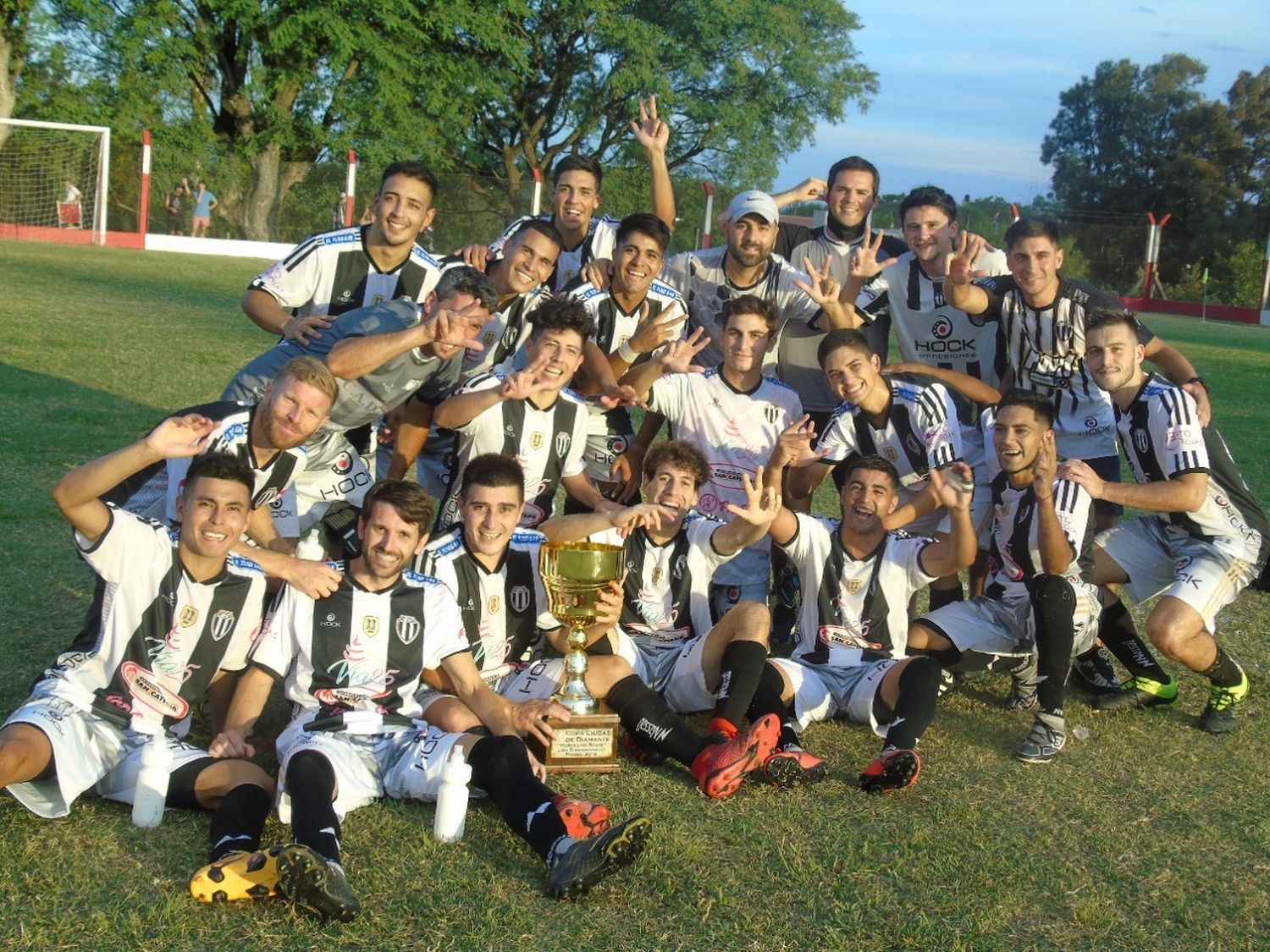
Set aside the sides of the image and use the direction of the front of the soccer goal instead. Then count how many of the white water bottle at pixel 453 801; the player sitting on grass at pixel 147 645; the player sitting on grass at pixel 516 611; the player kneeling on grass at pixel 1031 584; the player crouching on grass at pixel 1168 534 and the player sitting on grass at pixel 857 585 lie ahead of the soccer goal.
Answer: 6

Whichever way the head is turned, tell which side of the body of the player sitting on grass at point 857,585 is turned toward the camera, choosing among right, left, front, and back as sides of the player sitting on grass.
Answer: front

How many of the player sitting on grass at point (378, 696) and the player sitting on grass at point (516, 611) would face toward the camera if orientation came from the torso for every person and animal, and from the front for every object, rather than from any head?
2

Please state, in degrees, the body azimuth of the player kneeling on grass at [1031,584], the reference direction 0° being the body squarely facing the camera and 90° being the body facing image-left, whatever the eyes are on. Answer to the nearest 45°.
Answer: approximately 45°

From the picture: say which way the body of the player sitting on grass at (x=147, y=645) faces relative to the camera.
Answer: toward the camera

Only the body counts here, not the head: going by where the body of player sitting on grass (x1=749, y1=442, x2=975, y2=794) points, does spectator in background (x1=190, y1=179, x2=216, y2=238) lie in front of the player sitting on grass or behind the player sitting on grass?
behind

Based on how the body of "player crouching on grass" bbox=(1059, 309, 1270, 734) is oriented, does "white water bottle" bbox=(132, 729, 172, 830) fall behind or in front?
in front

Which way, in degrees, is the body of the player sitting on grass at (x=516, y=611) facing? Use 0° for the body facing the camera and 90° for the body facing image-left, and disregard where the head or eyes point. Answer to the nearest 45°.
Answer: approximately 0°

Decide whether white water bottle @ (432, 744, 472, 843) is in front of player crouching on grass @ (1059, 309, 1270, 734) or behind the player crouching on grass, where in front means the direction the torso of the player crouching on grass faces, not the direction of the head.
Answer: in front

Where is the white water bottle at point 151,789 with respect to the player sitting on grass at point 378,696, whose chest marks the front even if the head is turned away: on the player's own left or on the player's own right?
on the player's own right

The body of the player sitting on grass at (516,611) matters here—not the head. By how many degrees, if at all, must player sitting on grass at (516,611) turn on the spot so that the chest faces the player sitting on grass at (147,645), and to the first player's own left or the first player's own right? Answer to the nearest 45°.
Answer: approximately 45° to the first player's own right

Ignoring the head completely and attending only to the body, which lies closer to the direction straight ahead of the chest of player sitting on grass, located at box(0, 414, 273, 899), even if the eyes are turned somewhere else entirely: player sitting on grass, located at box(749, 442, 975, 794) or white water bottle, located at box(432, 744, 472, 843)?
the white water bottle

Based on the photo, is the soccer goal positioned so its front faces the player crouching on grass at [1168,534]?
yes
